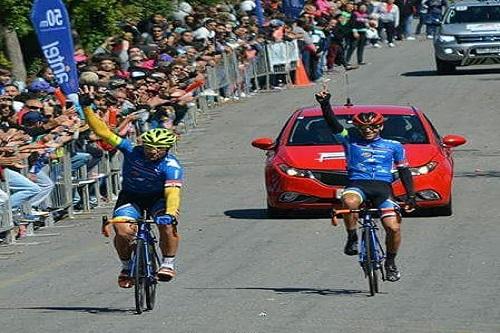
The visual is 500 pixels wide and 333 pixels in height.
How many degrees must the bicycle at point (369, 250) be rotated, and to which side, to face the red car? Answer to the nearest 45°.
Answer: approximately 180°

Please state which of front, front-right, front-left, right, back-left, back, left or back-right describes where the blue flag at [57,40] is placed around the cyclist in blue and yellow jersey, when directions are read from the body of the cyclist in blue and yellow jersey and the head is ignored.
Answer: back

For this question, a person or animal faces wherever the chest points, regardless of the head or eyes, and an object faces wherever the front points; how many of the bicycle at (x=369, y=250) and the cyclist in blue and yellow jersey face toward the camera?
2

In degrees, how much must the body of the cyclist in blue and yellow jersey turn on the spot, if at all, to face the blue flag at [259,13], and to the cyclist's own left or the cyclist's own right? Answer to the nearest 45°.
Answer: approximately 180°

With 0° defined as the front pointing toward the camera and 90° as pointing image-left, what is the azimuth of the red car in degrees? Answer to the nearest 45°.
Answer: approximately 0°

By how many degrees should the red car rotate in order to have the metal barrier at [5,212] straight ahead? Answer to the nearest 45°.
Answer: approximately 90° to its right
